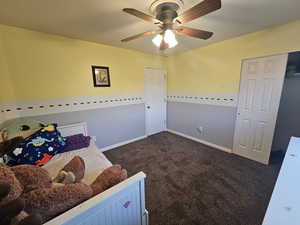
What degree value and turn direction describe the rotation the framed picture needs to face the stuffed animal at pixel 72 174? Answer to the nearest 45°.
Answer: approximately 45° to its right

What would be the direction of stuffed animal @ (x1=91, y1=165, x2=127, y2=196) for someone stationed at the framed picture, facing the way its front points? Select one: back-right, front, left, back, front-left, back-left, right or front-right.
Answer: front-right

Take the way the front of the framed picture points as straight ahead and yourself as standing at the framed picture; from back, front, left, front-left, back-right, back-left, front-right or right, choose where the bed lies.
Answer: front-right

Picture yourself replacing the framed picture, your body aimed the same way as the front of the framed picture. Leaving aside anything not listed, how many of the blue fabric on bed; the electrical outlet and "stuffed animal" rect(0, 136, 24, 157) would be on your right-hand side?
2

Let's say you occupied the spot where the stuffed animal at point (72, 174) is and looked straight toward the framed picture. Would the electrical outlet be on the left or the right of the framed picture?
right

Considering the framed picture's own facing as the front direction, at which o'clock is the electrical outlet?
The electrical outlet is roughly at 11 o'clock from the framed picture.

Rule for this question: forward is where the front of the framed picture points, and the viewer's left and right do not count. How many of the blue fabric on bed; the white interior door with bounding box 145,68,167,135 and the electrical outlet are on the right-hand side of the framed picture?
1

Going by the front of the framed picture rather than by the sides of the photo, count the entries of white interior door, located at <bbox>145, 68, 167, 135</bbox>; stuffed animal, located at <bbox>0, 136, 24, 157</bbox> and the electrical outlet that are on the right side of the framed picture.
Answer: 1

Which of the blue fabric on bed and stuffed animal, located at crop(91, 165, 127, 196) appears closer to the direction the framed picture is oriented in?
the stuffed animal

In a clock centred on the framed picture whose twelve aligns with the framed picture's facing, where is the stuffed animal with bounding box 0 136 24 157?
The stuffed animal is roughly at 3 o'clock from the framed picture.

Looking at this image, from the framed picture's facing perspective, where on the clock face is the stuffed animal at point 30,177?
The stuffed animal is roughly at 2 o'clock from the framed picture.

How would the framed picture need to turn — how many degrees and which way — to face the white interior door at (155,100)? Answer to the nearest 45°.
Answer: approximately 45° to its left

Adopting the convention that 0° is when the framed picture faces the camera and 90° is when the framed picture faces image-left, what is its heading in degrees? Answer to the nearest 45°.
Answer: approximately 315°

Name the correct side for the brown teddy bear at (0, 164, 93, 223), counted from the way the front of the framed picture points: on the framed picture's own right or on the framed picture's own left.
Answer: on the framed picture's own right
